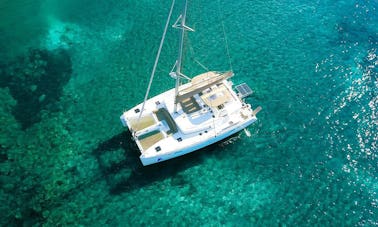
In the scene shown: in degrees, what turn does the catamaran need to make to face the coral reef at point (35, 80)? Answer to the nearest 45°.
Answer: approximately 90° to its right

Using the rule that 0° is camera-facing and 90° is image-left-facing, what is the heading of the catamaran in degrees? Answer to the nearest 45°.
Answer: approximately 45°
